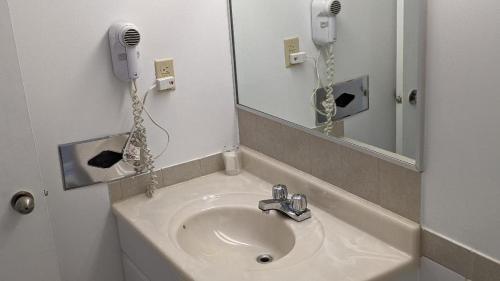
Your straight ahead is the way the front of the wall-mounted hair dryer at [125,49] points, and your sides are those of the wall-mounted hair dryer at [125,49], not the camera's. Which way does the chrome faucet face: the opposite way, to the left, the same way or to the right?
to the right

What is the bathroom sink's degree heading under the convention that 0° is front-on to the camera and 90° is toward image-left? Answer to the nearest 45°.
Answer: approximately 45°

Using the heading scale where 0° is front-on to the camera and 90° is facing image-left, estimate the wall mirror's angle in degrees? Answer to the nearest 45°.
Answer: approximately 45°
